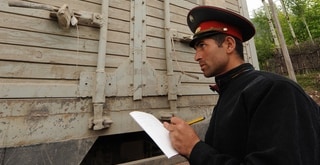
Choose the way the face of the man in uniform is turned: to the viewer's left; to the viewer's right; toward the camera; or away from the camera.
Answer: to the viewer's left

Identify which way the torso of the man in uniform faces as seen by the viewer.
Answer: to the viewer's left
